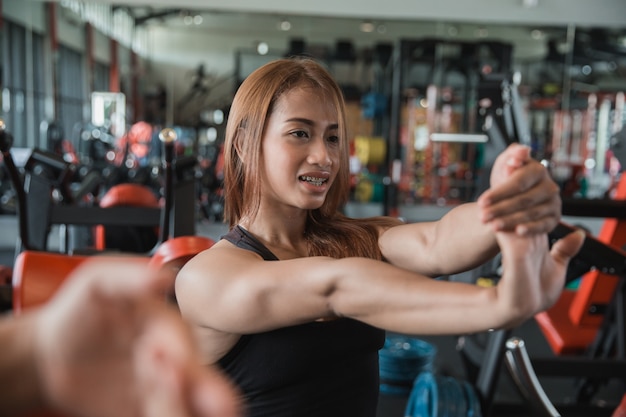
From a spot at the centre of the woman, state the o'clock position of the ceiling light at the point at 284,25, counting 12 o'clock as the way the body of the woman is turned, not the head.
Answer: The ceiling light is roughly at 7 o'clock from the woman.

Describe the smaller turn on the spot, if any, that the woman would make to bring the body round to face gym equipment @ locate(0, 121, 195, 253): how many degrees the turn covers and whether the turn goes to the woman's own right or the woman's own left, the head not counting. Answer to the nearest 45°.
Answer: approximately 180°

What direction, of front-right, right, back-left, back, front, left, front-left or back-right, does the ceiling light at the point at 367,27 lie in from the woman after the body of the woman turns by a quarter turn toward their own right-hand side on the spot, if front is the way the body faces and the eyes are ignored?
back-right

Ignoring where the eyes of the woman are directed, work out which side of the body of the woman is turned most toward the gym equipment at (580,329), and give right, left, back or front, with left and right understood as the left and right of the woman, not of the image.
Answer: left

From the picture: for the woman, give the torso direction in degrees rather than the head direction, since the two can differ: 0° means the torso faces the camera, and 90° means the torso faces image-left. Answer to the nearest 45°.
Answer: approximately 315°

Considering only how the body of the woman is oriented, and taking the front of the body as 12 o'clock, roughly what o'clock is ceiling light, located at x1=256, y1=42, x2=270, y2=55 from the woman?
The ceiling light is roughly at 7 o'clock from the woman.
